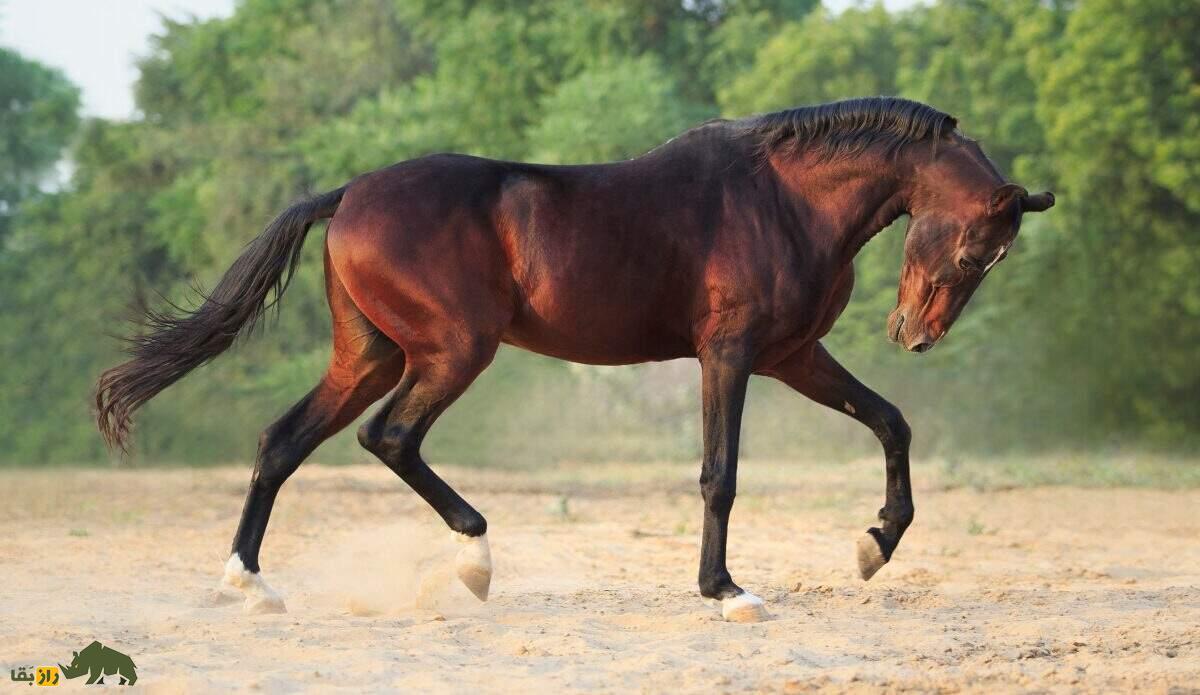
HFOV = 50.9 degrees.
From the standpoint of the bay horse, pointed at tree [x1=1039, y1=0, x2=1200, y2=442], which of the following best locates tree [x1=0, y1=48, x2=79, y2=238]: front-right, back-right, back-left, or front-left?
front-left

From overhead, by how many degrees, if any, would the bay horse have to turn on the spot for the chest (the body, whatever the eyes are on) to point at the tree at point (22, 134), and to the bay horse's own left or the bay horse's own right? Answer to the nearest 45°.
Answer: approximately 135° to the bay horse's own left

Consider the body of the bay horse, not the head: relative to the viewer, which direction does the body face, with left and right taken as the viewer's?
facing to the right of the viewer

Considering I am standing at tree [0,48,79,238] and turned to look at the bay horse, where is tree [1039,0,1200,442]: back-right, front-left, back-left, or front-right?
front-left

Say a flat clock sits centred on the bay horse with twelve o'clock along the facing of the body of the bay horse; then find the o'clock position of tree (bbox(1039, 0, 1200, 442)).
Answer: The tree is roughly at 10 o'clock from the bay horse.
